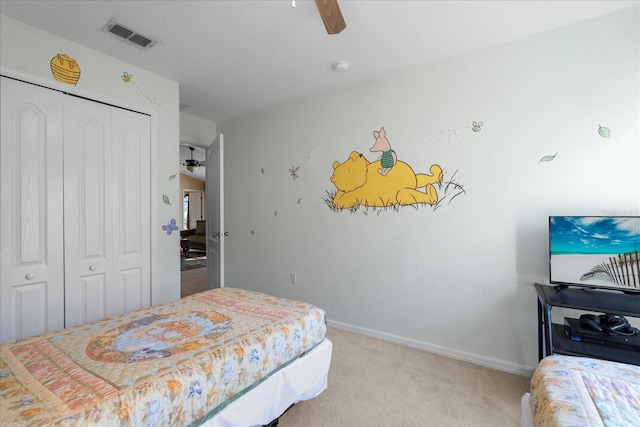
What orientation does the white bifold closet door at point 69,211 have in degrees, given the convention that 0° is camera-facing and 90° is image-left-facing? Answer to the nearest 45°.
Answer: approximately 315°

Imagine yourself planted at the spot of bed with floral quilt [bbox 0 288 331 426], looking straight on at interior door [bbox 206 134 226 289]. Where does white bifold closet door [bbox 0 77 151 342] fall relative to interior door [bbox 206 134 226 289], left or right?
left

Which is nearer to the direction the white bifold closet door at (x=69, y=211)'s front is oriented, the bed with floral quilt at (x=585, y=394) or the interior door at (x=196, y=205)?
the bed with floral quilt

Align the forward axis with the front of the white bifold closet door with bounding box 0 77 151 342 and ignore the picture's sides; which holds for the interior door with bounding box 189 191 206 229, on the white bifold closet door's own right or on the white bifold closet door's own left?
on the white bifold closet door's own left

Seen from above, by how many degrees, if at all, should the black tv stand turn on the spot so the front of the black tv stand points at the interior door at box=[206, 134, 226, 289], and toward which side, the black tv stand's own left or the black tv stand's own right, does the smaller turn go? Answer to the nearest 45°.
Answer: approximately 90° to the black tv stand's own right

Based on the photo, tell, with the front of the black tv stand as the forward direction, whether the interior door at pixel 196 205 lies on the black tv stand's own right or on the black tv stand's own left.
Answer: on the black tv stand's own right

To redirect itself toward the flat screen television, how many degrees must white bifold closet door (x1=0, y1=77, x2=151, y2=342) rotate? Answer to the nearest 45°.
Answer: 0° — it already faces it

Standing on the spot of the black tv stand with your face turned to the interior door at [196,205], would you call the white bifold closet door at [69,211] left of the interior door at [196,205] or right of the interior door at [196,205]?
left

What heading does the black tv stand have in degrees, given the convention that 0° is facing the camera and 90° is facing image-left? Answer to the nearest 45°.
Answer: approximately 0°
